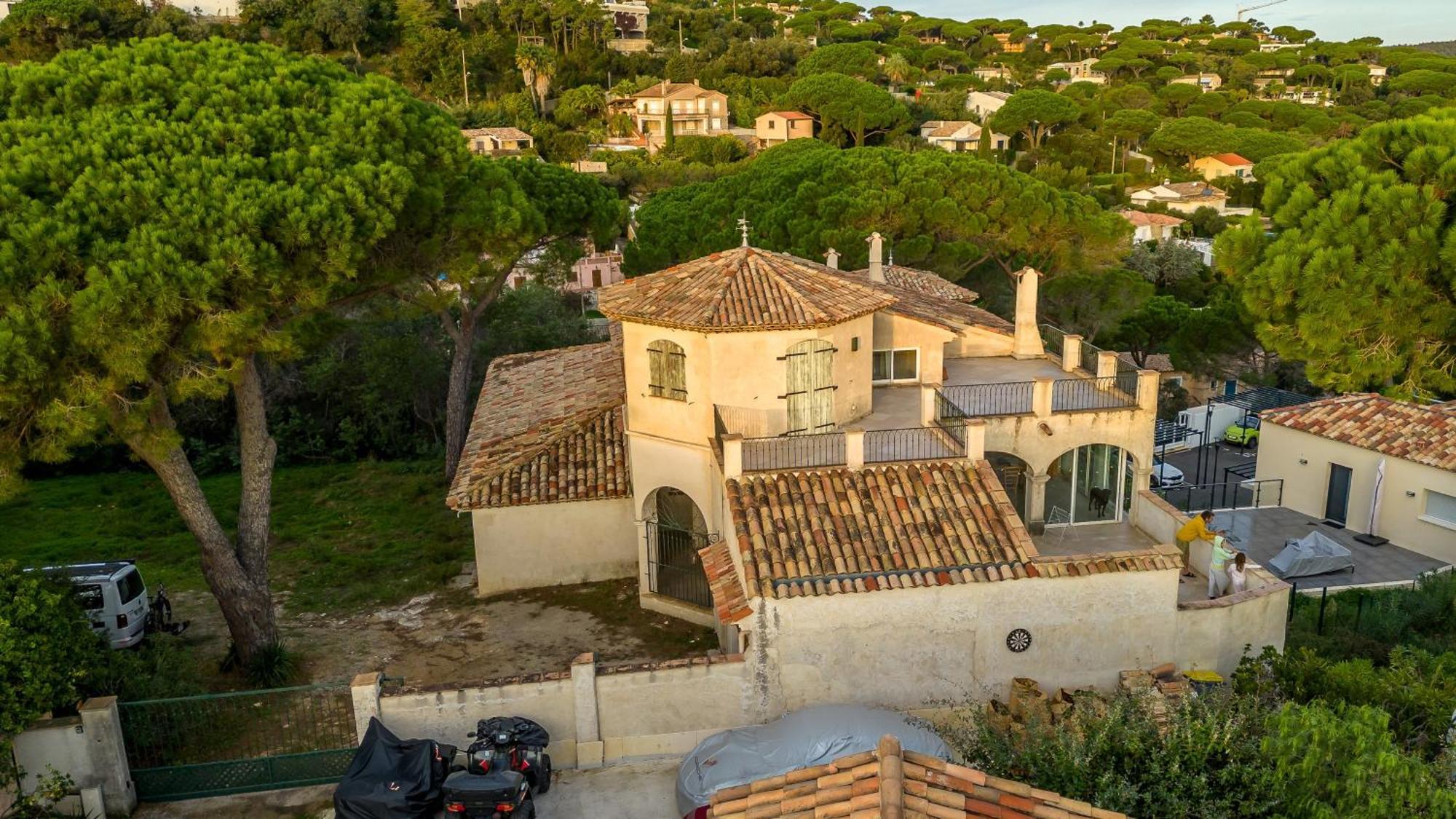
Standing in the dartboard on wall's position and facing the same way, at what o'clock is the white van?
The white van is roughly at 3 o'clock from the dartboard on wall.

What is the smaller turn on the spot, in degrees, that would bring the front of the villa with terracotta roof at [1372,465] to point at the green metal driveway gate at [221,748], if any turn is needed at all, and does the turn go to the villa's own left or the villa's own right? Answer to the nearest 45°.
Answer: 0° — it already faces it

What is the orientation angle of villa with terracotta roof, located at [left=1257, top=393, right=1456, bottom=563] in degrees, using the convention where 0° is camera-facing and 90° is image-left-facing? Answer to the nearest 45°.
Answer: approximately 45°

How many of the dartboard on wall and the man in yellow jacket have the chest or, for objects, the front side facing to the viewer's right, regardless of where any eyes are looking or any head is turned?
1

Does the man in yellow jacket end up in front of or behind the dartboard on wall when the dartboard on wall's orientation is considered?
behind

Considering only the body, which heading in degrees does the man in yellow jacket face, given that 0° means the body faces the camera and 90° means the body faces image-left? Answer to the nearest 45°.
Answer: approximately 270°

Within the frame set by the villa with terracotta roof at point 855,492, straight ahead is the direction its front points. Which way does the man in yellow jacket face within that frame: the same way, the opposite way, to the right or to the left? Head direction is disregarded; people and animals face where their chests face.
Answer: to the left
